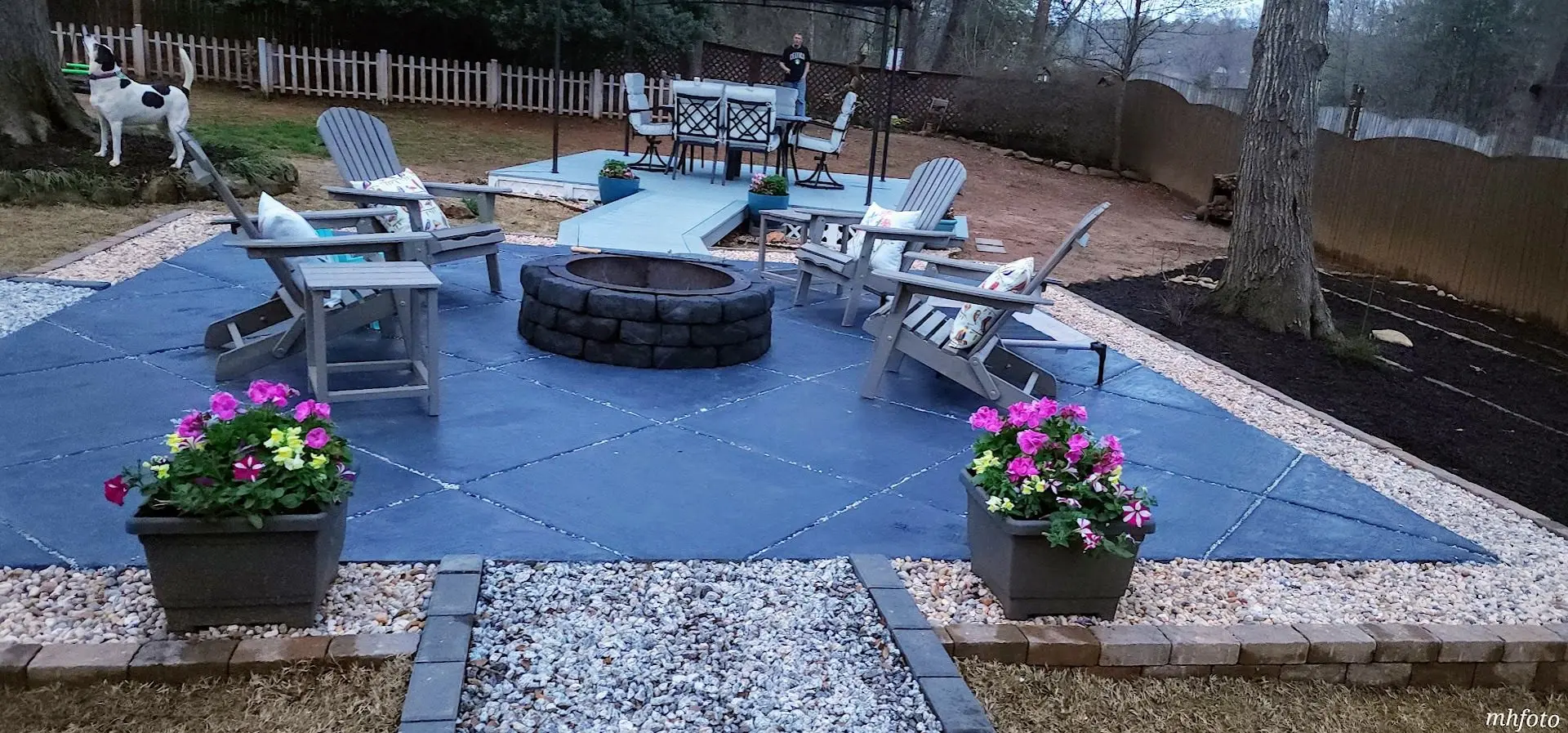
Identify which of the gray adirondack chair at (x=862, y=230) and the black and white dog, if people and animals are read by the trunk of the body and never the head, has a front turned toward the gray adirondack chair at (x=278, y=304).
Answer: the gray adirondack chair at (x=862, y=230)

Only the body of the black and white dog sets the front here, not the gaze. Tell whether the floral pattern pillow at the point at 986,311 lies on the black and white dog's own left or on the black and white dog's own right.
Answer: on the black and white dog's own left

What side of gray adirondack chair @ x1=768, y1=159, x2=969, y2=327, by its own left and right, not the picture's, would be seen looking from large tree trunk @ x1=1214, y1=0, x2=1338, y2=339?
back

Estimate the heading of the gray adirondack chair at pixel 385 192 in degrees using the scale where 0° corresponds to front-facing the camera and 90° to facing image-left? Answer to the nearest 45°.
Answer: approximately 315°

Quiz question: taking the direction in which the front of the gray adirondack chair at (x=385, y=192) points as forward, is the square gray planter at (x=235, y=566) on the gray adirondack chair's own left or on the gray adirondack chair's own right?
on the gray adirondack chair's own right

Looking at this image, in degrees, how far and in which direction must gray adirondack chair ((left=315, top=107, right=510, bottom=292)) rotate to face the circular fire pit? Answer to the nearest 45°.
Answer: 0° — it already faces it

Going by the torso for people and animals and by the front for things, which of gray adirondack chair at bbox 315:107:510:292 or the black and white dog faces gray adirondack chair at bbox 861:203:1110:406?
gray adirondack chair at bbox 315:107:510:292

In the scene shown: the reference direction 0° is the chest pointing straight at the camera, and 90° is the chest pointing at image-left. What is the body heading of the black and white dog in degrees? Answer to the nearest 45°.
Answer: approximately 90°

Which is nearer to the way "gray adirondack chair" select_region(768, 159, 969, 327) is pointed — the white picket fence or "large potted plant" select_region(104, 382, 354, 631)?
the large potted plant

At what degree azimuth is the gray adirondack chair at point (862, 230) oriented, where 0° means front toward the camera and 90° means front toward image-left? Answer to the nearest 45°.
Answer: approximately 45°

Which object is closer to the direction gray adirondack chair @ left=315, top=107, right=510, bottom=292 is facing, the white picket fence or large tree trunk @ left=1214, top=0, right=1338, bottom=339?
the large tree trunk

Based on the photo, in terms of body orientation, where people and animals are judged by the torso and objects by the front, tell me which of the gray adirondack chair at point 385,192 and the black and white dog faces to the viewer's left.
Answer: the black and white dog

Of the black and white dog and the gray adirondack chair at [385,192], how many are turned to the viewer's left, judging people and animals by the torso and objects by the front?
1

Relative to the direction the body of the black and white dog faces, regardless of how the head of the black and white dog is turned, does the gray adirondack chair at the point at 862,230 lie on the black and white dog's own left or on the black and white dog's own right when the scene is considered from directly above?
on the black and white dog's own left
